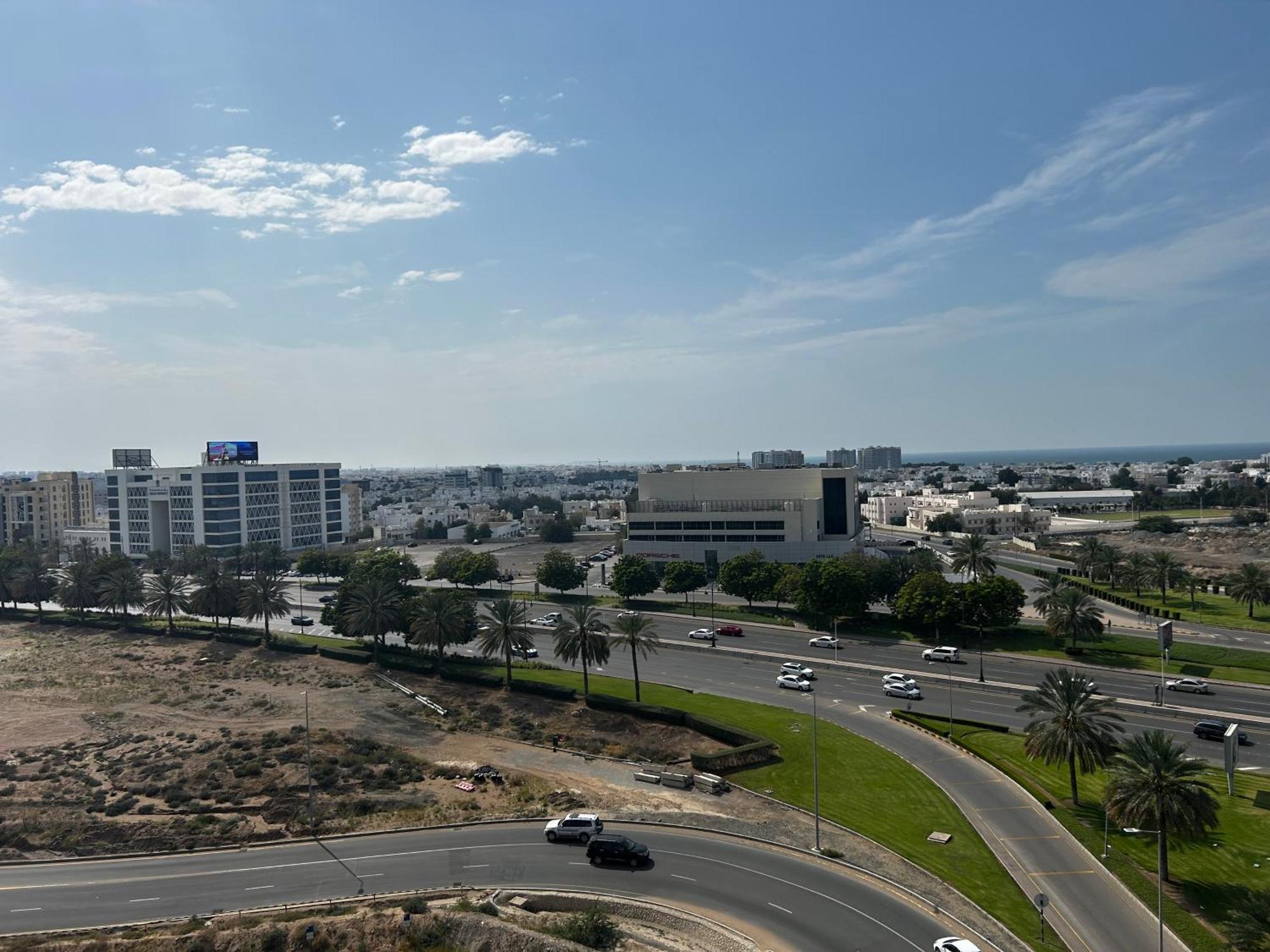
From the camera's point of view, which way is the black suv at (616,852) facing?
to the viewer's right

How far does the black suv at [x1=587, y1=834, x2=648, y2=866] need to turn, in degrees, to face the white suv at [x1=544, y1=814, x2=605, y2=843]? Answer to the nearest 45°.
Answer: approximately 135° to its left

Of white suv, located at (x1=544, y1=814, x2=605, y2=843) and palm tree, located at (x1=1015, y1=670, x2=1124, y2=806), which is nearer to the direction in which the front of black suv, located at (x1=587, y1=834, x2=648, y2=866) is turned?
the palm tree

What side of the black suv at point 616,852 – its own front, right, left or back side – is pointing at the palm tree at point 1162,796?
front

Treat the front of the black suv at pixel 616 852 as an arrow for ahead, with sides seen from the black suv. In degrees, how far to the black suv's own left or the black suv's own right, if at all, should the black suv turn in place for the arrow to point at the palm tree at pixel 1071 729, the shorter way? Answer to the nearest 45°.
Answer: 0° — it already faces it
